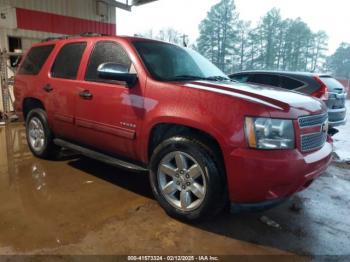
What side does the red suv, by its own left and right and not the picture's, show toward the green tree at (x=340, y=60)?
left

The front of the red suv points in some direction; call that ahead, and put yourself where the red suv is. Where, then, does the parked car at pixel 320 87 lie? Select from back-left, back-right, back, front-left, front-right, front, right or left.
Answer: left

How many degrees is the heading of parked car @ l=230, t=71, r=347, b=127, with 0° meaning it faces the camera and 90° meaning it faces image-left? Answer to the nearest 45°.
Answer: approximately 135°

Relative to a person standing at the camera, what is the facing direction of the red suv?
facing the viewer and to the right of the viewer

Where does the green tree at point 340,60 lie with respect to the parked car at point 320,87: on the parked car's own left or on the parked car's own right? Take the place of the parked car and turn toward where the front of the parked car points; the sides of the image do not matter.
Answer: on the parked car's own right

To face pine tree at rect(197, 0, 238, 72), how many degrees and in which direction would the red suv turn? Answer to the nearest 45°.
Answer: approximately 135° to its left

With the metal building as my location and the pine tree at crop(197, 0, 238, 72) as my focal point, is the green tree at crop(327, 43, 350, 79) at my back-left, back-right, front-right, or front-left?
front-right

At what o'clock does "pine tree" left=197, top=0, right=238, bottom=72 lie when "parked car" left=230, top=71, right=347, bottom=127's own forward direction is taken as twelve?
The pine tree is roughly at 1 o'clock from the parked car.

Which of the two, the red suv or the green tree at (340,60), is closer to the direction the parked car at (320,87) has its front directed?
the green tree

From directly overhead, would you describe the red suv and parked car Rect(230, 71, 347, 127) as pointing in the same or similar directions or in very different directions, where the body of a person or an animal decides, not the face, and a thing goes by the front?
very different directions

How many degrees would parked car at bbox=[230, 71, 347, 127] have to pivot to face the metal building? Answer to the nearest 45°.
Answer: approximately 45° to its left

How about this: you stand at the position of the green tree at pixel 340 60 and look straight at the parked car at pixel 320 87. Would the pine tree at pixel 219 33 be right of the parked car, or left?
right

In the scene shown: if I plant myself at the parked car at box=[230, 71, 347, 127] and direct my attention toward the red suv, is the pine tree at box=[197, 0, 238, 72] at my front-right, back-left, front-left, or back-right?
back-right
